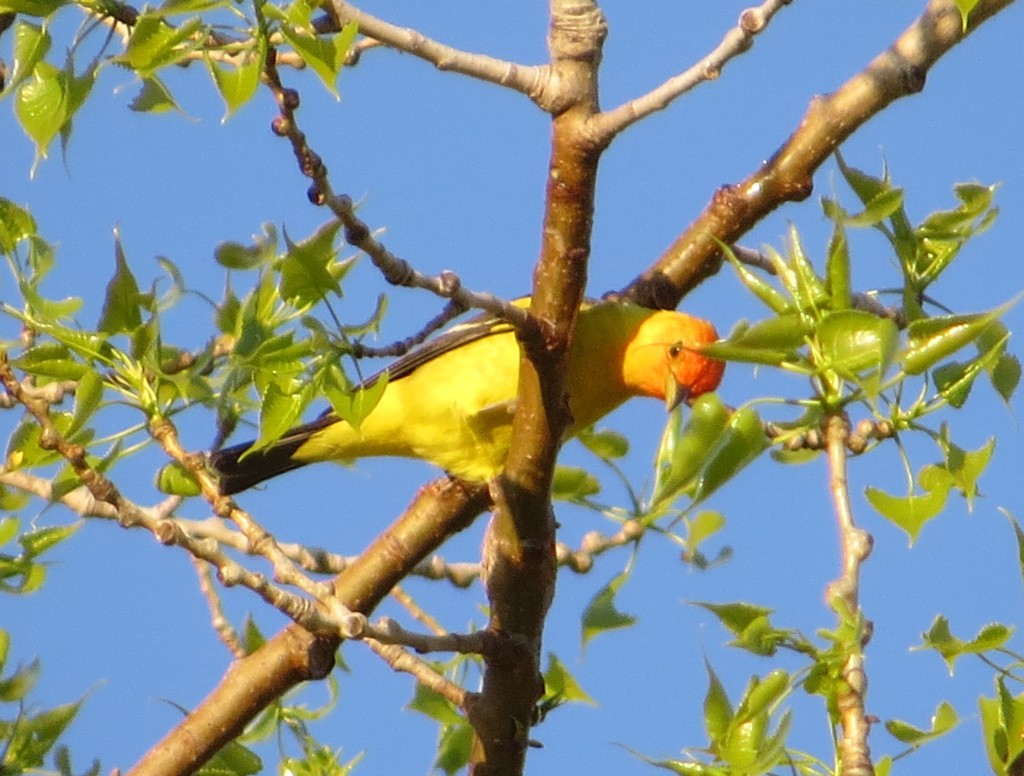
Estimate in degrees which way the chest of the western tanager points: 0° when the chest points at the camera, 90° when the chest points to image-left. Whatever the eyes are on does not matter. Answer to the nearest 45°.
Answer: approximately 270°

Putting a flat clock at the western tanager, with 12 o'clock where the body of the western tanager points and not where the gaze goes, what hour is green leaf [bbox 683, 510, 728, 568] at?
The green leaf is roughly at 12 o'clock from the western tanager.

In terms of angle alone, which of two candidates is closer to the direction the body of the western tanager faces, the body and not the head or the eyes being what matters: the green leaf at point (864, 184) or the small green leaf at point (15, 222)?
the green leaf

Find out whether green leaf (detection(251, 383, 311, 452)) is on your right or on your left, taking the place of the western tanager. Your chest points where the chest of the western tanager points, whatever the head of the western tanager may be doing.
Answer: on your right

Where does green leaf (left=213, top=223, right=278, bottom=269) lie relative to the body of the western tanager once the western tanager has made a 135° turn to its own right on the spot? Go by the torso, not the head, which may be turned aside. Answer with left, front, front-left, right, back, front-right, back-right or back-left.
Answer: front
